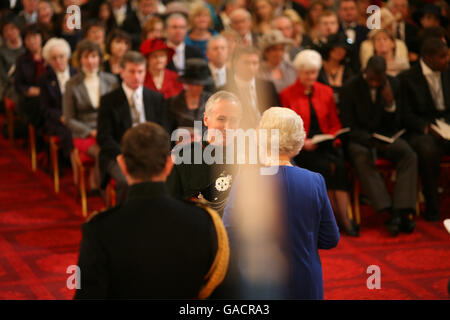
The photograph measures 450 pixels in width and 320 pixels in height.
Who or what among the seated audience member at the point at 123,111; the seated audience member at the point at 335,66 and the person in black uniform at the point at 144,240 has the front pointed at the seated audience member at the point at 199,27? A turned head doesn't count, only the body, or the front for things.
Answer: the person in black uniform

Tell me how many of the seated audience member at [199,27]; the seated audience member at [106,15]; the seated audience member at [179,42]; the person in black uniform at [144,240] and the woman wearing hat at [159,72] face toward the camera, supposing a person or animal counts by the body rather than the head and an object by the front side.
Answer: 4

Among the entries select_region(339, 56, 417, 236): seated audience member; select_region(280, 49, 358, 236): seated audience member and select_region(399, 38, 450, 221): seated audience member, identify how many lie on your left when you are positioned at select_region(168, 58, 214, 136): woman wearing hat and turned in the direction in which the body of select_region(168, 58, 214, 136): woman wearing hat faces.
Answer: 3

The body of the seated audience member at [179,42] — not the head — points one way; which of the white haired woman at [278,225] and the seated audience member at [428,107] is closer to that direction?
the white haired woman

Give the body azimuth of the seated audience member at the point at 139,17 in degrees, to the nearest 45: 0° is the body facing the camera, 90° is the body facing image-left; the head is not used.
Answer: approximately 0°

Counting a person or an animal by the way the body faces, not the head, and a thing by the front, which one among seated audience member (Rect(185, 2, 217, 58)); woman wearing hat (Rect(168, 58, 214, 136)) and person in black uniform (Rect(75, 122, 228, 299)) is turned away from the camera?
the person in black uniform

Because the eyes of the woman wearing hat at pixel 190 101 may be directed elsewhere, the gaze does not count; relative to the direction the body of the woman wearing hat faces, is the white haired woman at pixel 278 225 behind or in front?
in front

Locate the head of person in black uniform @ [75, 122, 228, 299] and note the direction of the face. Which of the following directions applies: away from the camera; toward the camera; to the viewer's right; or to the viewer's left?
away from the camera

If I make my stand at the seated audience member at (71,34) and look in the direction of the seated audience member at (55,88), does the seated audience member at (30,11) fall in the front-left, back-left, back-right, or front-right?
back-right

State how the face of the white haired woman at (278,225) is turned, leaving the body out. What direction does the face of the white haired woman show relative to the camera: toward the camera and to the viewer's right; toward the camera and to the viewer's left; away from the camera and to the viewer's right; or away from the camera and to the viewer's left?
away from the camera and to the viewer's left

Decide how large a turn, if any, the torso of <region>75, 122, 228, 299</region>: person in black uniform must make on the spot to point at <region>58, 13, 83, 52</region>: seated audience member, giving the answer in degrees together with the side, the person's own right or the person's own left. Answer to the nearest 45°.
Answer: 0° — they already face them

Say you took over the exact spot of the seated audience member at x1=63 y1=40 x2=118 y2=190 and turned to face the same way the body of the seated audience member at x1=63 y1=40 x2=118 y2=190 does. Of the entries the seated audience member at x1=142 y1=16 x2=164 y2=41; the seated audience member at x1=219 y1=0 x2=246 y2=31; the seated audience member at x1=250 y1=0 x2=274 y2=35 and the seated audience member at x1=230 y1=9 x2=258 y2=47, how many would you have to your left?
4
